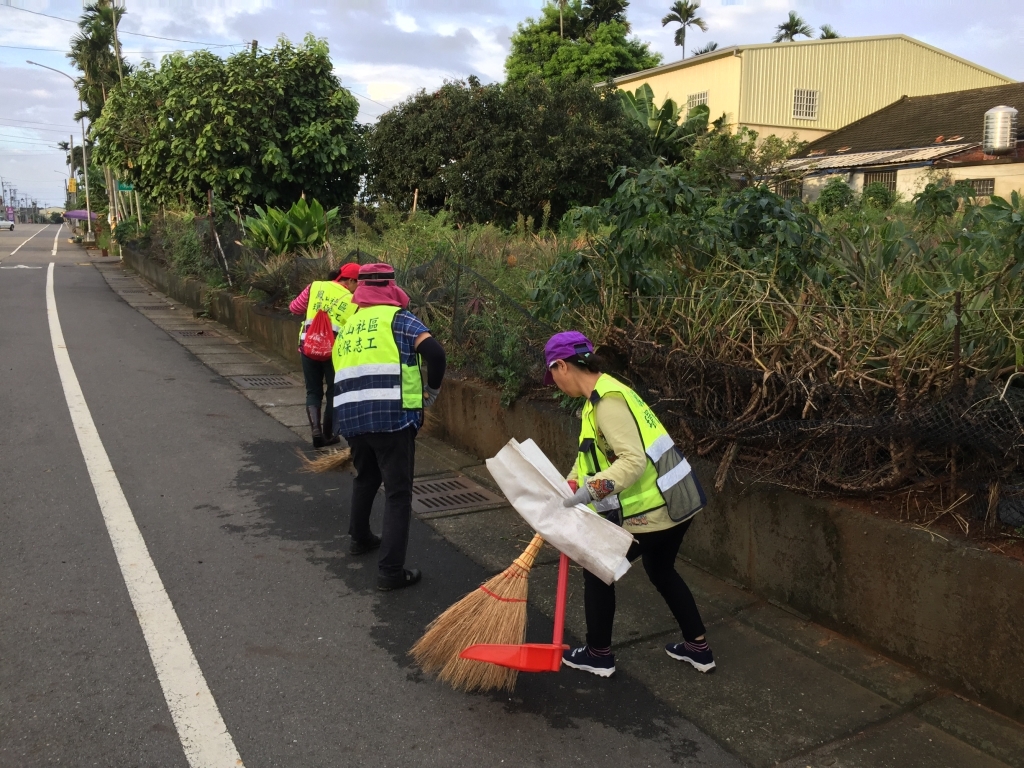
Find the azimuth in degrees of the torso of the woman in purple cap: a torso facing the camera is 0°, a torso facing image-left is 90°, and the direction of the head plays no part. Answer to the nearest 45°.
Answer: approximately 90°

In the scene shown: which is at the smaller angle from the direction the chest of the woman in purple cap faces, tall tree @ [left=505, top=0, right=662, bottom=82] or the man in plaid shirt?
the man in plaid shirt

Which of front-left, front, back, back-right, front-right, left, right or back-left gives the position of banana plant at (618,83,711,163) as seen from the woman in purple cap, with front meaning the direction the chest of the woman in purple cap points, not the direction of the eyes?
right

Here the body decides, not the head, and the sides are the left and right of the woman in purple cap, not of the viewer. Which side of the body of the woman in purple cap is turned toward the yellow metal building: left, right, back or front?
right

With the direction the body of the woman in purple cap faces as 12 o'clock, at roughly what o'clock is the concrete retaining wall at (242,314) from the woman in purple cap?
The concrete retaining wall is roughly at 2 o'clock from the woman in purple cap.

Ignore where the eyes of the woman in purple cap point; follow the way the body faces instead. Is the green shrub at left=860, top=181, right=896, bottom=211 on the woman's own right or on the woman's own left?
on the woman's own right

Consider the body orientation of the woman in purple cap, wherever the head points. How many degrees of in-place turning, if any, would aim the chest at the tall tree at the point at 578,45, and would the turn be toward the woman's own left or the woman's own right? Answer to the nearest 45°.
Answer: approximately 90° to the woman's own right

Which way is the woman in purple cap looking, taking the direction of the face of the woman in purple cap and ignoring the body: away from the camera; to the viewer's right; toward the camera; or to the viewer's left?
to the viewer's left

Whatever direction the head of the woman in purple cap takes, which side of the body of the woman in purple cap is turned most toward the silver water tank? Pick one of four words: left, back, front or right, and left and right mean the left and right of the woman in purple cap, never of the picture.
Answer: right

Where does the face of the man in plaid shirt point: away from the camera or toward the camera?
away from the camera
